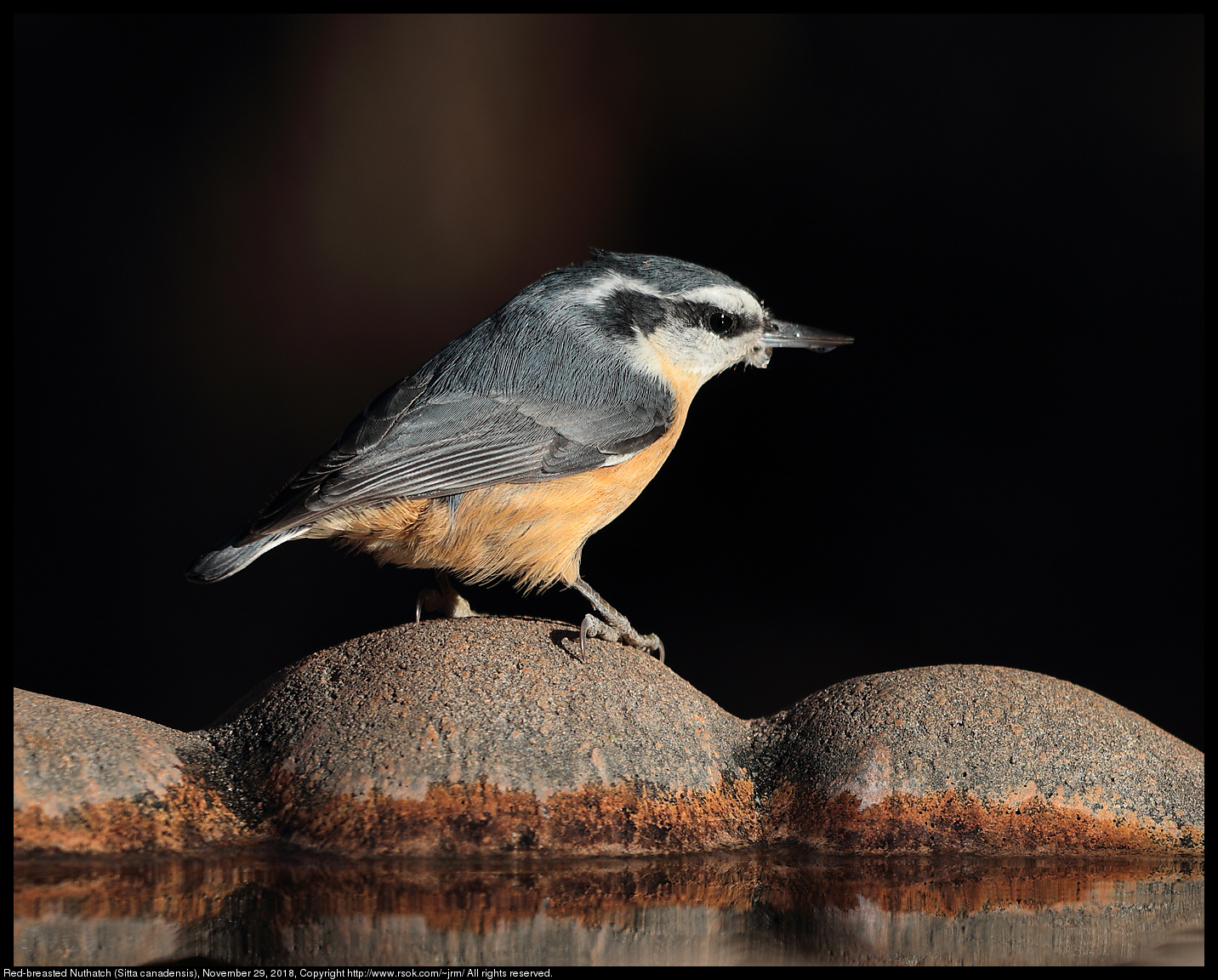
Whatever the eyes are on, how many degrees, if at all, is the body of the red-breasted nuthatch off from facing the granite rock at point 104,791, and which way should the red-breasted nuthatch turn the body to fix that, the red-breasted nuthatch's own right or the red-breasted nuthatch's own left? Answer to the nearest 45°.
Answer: approximately 135° to the red-breasted nuthatch's own right

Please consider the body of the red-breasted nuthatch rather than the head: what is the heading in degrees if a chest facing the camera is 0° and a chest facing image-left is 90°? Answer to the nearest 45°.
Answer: approximately 270°
